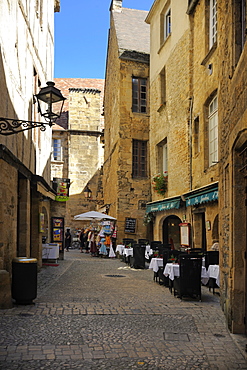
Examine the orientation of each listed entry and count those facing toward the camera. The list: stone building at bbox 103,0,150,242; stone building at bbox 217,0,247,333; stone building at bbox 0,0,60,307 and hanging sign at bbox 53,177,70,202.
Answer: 2

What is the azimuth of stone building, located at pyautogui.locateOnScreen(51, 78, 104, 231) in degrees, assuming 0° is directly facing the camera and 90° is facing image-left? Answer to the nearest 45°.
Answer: approximately 0°

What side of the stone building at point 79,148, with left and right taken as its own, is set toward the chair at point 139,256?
front

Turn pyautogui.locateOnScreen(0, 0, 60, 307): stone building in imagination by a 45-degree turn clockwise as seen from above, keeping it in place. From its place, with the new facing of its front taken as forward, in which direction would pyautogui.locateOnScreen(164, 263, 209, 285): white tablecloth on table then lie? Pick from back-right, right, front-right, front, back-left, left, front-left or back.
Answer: front

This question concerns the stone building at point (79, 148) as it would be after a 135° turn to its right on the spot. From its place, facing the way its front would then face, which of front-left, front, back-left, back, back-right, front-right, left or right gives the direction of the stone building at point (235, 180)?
back-left

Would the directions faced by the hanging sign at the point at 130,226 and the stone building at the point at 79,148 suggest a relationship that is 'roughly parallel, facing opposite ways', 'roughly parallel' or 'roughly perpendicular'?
roughly parallel

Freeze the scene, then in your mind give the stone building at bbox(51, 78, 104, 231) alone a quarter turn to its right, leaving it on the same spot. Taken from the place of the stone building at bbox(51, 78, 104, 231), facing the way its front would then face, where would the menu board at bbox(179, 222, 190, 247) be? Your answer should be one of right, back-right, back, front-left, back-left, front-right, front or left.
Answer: left

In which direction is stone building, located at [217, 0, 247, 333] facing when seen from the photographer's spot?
facing to the left of the viewer

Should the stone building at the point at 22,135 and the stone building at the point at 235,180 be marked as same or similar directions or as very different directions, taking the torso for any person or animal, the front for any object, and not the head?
very different directions

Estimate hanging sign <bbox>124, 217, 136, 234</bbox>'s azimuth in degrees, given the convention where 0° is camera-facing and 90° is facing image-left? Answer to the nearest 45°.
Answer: approximately 0°

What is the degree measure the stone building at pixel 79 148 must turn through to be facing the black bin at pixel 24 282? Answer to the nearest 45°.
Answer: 0° — it already faces it

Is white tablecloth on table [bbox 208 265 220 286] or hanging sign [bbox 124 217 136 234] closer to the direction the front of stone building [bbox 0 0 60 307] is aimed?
the white tablecloth on table

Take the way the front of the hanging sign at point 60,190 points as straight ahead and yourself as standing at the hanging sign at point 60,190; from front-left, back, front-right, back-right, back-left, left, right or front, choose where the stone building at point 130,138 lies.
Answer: back-left

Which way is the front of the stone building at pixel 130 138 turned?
toward the camera

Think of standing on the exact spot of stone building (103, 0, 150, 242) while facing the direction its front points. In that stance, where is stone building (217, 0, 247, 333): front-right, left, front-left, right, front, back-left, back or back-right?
front

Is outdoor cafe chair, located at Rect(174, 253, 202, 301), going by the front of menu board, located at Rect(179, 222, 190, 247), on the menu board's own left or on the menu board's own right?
on the menu board's own left

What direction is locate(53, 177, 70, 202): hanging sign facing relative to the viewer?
toward the camera

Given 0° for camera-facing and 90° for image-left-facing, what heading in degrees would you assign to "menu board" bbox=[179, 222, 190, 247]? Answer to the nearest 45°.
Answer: approximately 45°
